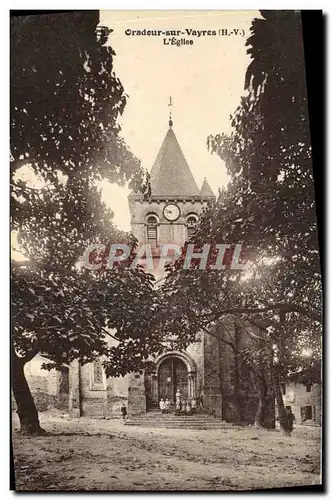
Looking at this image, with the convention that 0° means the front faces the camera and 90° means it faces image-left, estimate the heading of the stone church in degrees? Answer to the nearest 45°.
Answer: approximately 0°
